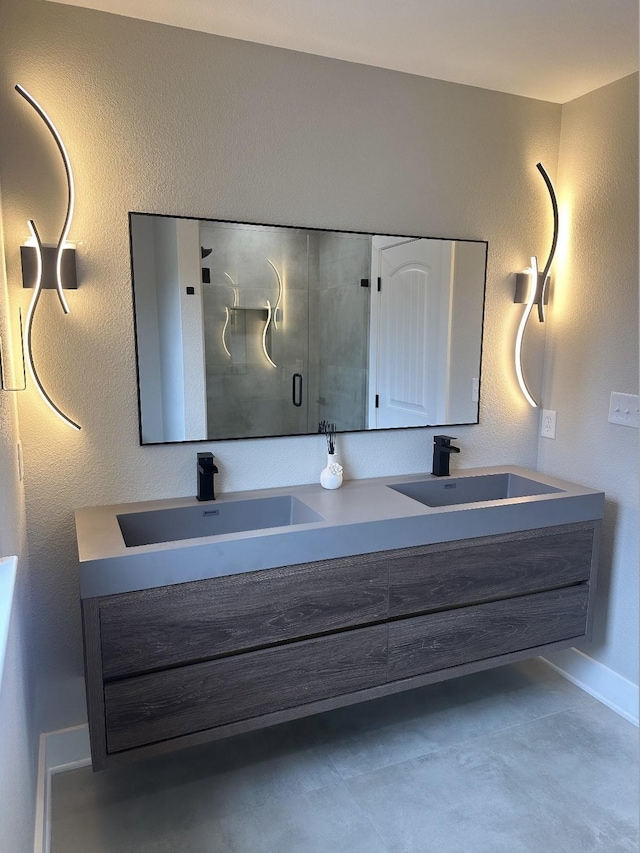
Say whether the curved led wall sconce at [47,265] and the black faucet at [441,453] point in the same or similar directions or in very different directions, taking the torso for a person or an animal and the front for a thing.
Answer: same or similar directions

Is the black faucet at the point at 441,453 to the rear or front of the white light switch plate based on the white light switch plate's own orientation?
to the front

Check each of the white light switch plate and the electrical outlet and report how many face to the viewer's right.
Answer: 0

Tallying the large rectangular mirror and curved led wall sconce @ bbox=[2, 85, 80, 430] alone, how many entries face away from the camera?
0

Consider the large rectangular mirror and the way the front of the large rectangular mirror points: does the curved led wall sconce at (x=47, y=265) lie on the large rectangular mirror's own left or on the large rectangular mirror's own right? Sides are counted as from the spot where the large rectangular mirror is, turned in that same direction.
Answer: on the large rectangular mirror's own right

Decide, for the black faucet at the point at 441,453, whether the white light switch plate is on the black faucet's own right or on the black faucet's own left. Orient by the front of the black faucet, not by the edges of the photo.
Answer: on the black faucet's own left

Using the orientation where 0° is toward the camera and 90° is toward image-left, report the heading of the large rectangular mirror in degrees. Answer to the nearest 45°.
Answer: approximately 315°

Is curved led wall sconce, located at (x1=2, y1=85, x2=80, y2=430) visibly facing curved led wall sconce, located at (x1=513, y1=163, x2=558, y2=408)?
no

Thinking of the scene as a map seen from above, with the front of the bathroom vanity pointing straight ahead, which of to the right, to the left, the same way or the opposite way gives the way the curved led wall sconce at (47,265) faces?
the same way

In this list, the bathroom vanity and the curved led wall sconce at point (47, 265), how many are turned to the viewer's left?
0

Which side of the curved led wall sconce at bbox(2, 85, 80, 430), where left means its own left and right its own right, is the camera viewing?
front

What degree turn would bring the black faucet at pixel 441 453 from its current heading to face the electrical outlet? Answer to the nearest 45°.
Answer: approximately 90° to its left

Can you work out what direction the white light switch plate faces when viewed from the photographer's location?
facing the viewer and to the left of the viewer

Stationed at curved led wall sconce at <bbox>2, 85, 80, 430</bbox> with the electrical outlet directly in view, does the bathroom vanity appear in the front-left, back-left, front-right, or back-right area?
front-right

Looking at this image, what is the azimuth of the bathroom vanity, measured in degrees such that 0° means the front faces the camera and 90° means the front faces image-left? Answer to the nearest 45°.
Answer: approximately 315°

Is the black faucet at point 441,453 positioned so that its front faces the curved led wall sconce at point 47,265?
no
